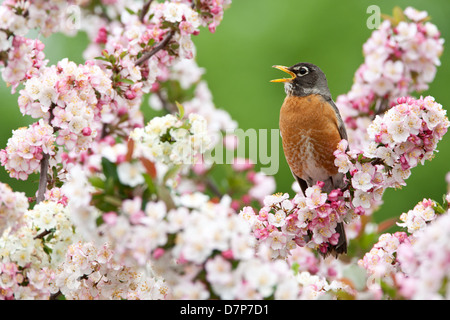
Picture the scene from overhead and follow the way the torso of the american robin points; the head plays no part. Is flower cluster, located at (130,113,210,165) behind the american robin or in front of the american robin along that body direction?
in front

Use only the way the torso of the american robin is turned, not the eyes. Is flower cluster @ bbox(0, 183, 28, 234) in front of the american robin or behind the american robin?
in front

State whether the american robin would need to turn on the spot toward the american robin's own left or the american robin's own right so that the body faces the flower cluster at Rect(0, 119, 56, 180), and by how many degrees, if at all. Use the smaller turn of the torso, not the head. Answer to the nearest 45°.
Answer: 0° — it already faces it

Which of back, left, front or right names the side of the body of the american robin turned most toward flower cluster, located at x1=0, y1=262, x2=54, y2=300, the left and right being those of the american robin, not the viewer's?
front

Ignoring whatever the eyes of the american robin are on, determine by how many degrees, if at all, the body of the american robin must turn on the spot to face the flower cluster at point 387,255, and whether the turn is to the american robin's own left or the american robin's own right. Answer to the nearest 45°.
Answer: approximately 45° to the american robin's own left

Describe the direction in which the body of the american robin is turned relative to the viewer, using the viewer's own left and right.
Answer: facing the viewer and to the left of the viewer

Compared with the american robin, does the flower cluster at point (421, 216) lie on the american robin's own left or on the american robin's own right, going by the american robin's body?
on the american robin's own left
